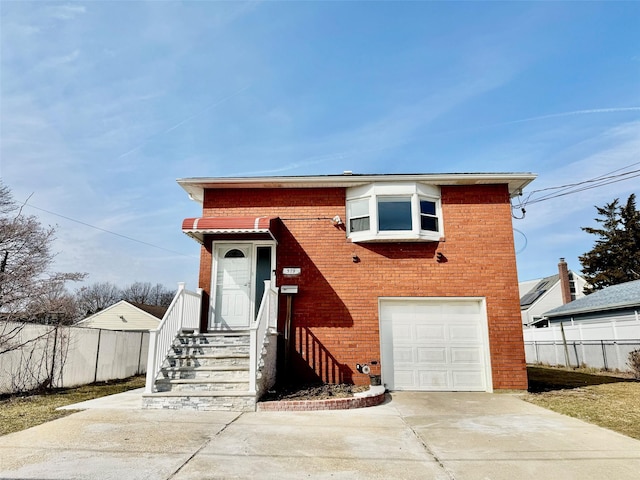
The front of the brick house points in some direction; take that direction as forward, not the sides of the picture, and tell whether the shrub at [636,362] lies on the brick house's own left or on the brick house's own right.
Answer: on the brick house's own left

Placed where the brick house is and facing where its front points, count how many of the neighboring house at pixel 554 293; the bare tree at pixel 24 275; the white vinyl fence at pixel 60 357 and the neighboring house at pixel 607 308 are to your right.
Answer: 2

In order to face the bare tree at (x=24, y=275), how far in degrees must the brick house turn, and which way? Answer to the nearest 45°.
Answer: approximately 90° to its right

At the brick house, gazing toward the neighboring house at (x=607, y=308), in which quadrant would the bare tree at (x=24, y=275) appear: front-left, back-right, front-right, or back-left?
back-left

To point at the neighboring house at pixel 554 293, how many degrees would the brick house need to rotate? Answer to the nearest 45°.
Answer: approximately 135° to its left

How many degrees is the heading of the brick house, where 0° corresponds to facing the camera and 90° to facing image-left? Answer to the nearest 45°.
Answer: approximately 0°

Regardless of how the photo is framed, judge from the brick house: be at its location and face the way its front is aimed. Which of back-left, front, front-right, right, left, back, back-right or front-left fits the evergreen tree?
back-left

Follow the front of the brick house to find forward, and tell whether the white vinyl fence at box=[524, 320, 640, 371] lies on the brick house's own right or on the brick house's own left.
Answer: on the brick house's own left

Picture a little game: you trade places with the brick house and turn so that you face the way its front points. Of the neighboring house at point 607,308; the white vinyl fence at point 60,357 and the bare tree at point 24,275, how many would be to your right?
2

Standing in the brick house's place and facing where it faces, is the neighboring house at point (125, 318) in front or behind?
behind
